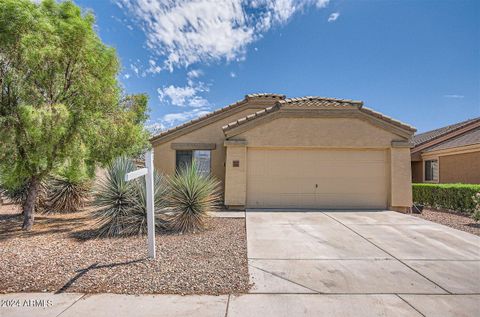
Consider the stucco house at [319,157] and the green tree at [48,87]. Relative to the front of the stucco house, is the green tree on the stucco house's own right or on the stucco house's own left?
on the stucco house's own right

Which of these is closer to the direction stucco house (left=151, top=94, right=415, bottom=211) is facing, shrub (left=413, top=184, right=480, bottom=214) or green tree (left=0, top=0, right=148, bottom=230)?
the green tree

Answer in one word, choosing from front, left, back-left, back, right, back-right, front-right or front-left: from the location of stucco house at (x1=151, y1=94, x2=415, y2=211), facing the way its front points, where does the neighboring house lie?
back-left

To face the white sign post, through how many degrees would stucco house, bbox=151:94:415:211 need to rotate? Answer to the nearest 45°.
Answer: approximately 45° to its right

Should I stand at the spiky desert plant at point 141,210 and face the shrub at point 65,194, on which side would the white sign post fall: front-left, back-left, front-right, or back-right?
back-left

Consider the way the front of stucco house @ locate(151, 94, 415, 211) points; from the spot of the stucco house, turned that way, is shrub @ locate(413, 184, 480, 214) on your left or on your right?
on your left

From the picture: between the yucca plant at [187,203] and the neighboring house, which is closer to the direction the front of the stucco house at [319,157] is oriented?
the yucca plant

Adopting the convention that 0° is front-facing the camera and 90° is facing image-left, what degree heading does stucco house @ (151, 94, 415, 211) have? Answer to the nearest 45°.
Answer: approximately 0°
